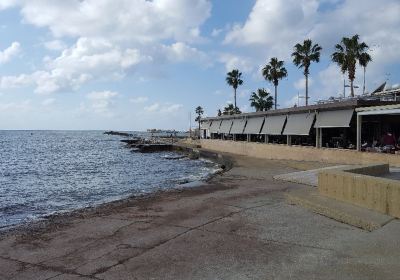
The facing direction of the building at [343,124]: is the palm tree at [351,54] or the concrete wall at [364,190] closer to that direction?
the concrete wall

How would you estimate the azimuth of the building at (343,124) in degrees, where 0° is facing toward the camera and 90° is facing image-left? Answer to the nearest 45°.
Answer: approximately 45°

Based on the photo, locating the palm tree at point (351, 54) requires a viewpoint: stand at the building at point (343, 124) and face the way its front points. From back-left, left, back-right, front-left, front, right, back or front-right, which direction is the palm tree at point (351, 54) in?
back-right

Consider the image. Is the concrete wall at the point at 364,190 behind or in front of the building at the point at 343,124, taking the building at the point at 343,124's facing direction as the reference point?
in front

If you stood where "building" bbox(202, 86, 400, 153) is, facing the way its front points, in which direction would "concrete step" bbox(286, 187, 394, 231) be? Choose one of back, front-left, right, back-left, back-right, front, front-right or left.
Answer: front-left
